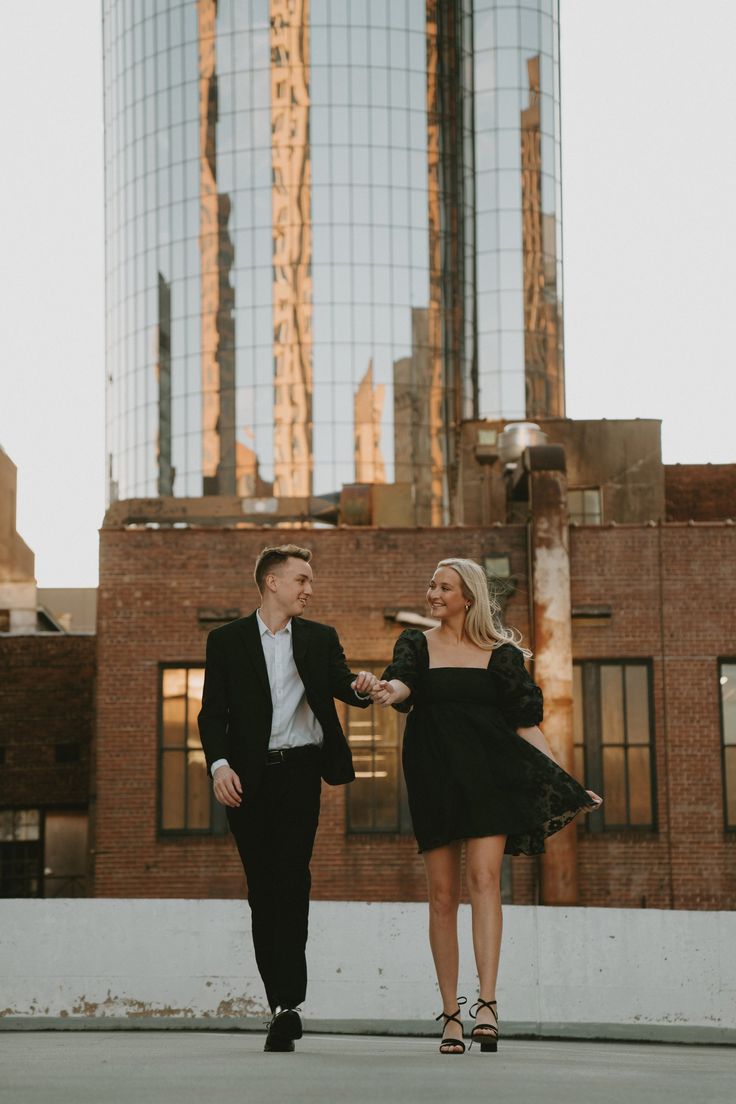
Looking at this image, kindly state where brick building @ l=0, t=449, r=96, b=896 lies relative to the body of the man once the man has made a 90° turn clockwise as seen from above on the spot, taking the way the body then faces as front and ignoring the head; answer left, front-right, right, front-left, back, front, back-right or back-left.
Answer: right

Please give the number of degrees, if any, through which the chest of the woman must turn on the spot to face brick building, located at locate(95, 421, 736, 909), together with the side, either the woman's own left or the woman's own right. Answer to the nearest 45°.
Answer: approximately 180°

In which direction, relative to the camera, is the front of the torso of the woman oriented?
toward the camera

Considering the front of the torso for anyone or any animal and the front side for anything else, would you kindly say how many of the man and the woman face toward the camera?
2

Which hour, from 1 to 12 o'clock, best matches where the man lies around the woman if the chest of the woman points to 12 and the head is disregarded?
The man is roughly at 3 o'clock from the woman.

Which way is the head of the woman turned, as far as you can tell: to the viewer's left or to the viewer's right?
to the viewer's left

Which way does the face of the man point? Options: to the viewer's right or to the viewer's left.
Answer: to the viewer's right

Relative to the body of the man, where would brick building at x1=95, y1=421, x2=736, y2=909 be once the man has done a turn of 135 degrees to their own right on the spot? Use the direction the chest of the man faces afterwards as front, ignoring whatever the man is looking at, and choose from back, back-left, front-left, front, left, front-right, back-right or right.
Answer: front-right

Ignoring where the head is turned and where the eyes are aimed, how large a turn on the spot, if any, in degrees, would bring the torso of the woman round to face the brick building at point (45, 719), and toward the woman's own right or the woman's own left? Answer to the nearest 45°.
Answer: approximately 180°

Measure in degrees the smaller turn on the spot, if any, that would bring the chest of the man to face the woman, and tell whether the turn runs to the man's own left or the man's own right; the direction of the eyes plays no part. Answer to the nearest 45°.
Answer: approximately 90° to the man's own left

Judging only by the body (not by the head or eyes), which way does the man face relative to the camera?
toward the camera

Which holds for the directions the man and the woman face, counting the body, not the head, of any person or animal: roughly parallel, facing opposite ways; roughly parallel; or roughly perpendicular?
roughly parallel
